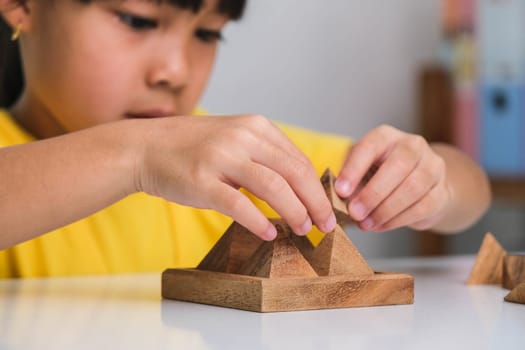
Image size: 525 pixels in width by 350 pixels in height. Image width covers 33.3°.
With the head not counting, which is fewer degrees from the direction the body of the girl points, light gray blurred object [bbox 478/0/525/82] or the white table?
the white table

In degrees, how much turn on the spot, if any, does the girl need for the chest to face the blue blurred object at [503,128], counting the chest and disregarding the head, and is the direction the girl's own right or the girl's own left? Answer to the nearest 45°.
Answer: approximately 90° to the girl's own left

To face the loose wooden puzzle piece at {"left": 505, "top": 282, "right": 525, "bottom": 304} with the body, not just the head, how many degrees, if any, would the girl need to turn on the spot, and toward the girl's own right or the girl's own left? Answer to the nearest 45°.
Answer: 0° — they already face it

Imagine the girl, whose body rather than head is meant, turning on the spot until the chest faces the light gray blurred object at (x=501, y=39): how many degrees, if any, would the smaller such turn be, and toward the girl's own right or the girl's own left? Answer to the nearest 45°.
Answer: approximately 90° to the girl's own left

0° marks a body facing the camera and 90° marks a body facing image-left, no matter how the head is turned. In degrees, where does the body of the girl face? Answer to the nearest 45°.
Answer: approximately 315°
